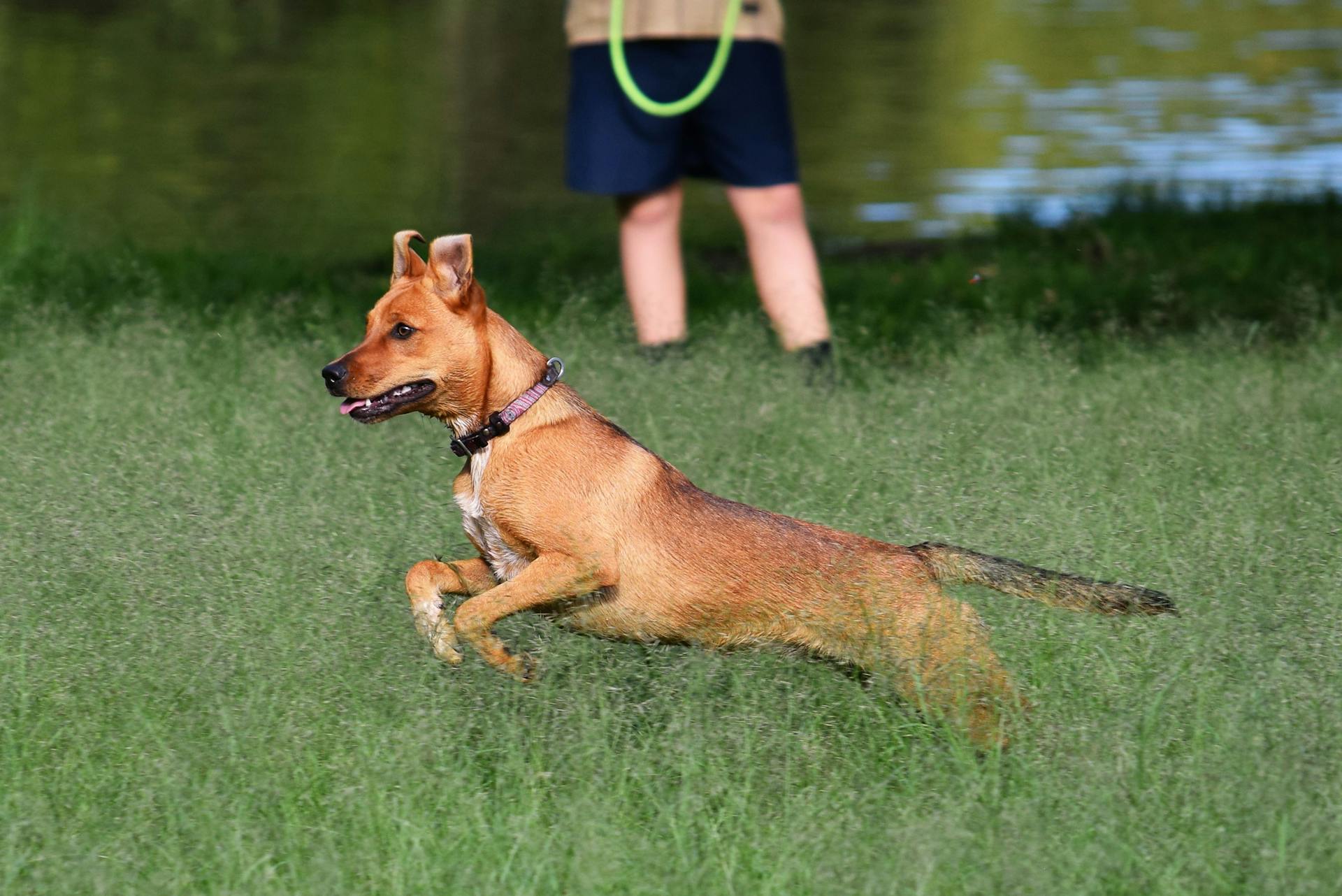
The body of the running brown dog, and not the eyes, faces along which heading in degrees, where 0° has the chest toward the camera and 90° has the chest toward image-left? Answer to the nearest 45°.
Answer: approximately 90°
